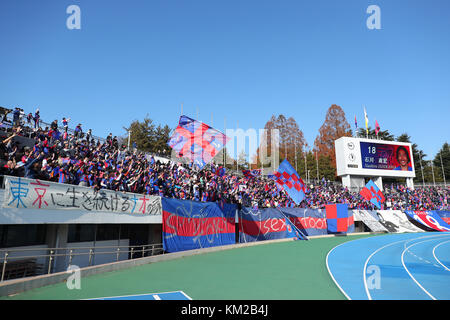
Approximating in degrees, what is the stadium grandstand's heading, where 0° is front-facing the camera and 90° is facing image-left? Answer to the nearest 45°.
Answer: approximately 315°

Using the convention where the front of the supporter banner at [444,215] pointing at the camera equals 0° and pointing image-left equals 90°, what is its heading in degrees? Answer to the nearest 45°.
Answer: approximately 0°

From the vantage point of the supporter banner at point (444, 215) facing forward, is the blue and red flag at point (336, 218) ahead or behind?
ahead

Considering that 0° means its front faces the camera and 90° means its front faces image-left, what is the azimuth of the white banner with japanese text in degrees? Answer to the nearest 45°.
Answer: approximately 315°

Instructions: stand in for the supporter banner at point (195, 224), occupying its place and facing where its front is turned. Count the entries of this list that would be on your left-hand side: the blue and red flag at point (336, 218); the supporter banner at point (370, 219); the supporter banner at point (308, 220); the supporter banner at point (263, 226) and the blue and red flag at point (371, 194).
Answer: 5

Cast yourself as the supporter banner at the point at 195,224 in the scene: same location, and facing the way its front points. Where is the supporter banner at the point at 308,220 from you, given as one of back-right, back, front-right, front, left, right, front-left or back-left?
left

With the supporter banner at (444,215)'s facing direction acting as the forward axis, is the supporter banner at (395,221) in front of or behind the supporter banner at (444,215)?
in front
